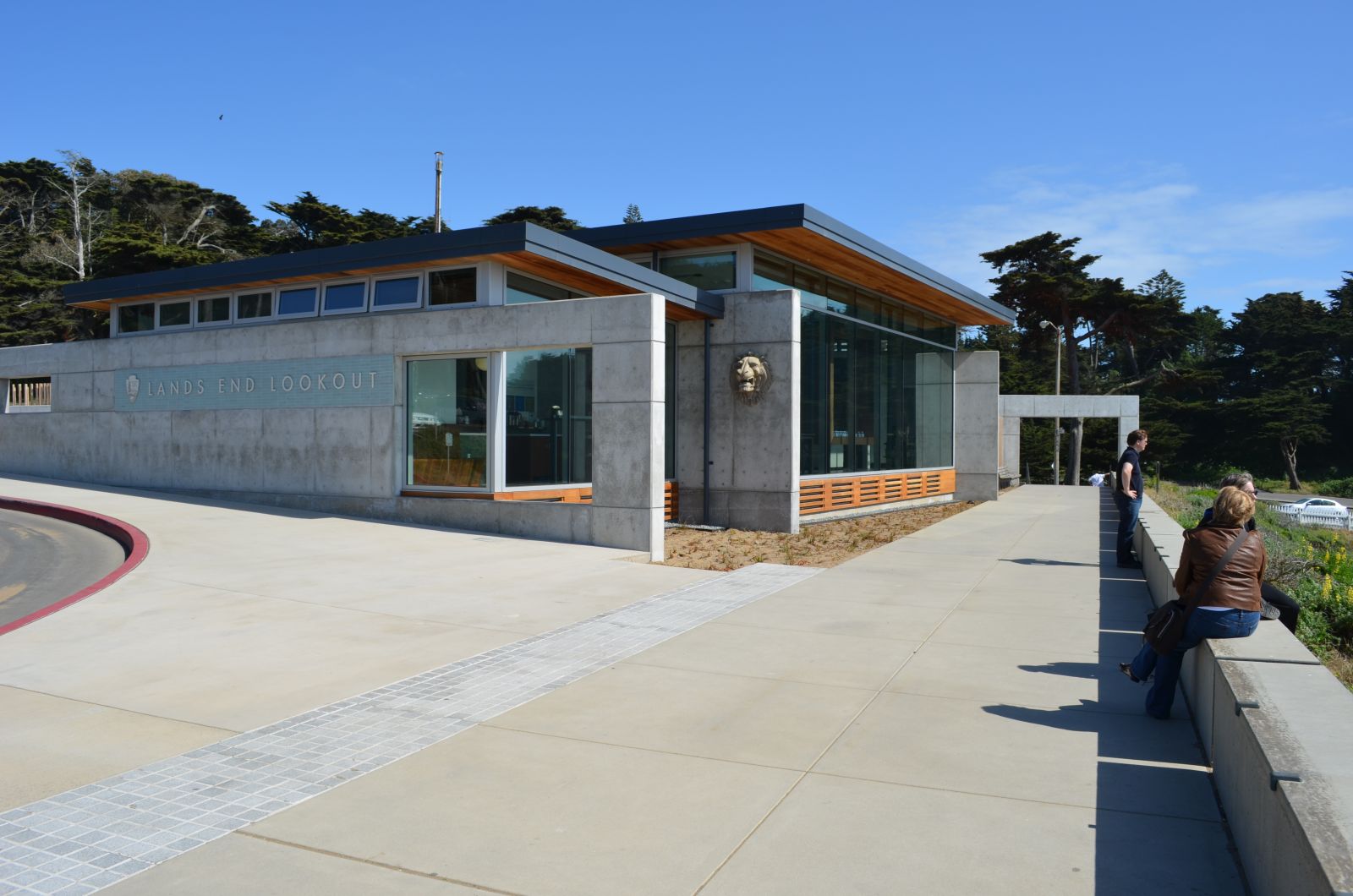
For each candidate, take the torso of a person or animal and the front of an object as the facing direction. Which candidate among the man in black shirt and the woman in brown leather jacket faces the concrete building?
the woman in brown leather jacket

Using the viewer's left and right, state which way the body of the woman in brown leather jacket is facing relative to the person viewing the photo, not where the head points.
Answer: facing away from the viewer and to the left of the viewer

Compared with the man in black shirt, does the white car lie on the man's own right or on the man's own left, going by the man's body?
on the man's own left

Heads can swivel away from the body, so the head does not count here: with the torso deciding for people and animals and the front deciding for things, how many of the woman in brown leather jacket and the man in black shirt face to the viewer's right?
1

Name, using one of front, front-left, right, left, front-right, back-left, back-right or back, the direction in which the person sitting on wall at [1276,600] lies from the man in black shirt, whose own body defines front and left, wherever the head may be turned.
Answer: right

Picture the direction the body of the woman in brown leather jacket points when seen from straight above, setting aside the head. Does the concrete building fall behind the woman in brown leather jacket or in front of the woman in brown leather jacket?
in front

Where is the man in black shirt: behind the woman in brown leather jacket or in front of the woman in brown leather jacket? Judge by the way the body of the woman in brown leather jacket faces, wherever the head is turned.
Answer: in front

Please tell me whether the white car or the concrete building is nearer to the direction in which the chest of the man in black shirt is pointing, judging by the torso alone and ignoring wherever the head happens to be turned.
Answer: the white car

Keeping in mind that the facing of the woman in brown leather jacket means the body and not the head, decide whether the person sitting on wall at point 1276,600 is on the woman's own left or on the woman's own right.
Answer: on the woman's own right

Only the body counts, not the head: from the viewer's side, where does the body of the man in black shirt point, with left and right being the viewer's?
facing to the right of the viewer

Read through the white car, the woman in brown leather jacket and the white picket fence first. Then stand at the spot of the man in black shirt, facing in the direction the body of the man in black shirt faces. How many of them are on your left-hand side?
2
